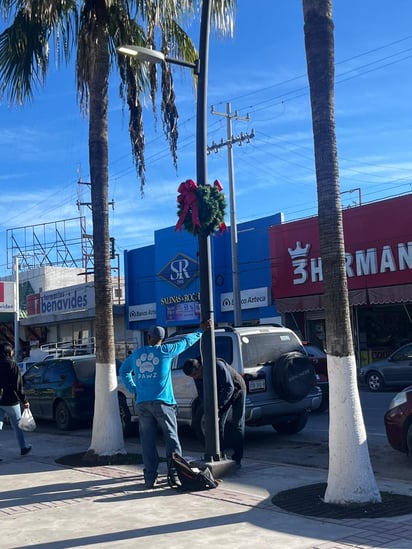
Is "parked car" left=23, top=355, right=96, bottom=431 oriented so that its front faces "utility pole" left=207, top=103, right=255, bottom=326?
no

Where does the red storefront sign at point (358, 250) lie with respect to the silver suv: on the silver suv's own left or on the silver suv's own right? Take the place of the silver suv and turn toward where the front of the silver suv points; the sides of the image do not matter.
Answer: on the silver suv's own right

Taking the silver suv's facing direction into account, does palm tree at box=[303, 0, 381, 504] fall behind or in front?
behind

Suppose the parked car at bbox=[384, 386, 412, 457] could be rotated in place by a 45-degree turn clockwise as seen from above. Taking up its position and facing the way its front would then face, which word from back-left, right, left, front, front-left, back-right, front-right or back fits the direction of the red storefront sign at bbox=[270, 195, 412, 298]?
front-right

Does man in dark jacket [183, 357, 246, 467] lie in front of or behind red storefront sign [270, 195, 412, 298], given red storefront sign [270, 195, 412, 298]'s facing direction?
in front

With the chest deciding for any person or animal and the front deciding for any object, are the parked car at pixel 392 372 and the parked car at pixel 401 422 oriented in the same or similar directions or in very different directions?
same or similar directions

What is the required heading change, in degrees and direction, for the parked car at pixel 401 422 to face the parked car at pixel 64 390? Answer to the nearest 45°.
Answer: approximately 45° to its right

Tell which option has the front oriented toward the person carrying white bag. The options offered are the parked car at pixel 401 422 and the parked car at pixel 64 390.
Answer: the parked car at pixel 401 422

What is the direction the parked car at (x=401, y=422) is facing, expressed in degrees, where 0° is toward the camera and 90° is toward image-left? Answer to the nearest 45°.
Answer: approximately 90°

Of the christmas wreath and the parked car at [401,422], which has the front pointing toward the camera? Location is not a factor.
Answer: the christmas wreath

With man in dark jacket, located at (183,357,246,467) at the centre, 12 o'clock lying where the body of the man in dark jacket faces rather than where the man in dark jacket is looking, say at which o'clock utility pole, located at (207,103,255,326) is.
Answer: The utility pole is roughly at 3 o'clock from the man in dark jacket.

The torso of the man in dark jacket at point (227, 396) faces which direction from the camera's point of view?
to the viewer's left

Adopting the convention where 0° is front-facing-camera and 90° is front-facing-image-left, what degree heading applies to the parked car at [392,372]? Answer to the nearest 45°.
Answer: approximately 90°

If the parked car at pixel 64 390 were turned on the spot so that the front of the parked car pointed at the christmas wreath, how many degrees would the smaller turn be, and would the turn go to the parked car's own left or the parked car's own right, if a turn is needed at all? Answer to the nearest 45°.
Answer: approximately 135° to the parked car's own left

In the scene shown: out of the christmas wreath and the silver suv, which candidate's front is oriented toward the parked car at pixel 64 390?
the silver suv

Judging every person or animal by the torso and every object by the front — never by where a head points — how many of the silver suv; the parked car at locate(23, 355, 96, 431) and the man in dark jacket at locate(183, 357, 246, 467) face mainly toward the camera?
0

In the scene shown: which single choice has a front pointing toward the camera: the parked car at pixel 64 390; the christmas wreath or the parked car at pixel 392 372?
the christmas wreath

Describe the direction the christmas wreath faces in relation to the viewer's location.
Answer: facing the viewer

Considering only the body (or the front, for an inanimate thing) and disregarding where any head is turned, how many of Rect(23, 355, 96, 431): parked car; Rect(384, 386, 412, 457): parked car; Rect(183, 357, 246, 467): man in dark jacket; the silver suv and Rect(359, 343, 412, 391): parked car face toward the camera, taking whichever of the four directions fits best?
0
